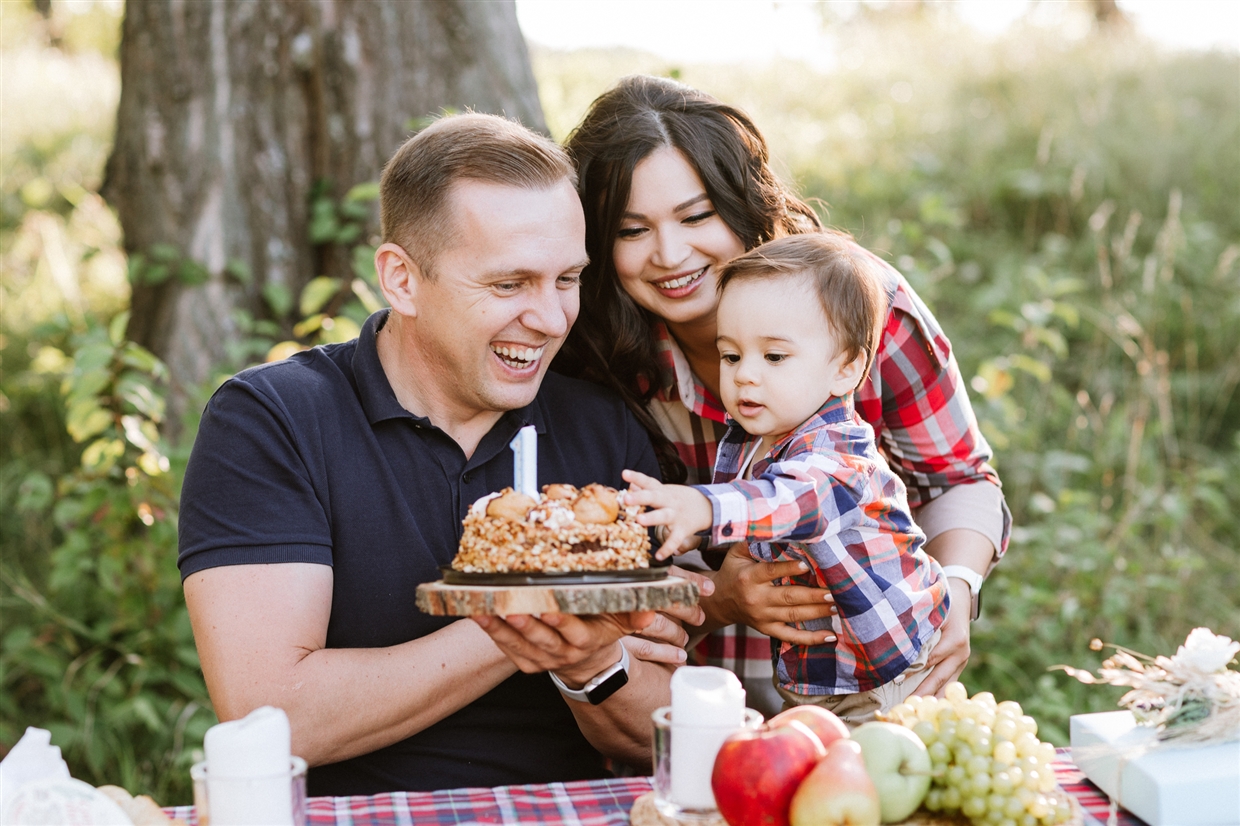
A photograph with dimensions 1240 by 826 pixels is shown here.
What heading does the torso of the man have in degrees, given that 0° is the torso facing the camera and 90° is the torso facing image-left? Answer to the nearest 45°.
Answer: approximately 315°

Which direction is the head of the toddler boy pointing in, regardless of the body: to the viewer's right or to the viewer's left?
to the viewer's left

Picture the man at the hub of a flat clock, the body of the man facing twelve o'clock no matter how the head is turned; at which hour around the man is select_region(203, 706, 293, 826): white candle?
The white candle is roughly at 2 o'clock from the man.

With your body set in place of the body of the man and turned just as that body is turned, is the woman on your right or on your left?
on your left

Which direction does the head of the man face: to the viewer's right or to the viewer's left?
to the viewer's right

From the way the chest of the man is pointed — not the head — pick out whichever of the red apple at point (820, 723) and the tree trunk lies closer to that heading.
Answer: the red apple

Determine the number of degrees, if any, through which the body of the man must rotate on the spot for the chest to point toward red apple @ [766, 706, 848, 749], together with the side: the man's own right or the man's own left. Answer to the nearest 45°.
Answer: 0° — they already face it

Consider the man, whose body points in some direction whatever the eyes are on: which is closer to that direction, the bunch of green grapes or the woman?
the bunch of green grapes

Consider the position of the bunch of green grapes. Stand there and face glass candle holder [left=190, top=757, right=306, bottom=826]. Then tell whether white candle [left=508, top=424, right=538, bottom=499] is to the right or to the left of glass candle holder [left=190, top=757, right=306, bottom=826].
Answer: right

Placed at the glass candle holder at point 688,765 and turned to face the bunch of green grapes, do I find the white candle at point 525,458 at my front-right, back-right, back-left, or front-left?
back-left

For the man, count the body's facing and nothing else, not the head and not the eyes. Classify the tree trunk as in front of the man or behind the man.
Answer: behind

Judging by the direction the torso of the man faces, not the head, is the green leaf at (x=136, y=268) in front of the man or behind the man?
behind

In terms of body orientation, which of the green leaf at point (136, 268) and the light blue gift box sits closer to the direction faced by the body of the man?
the light blue gift box
